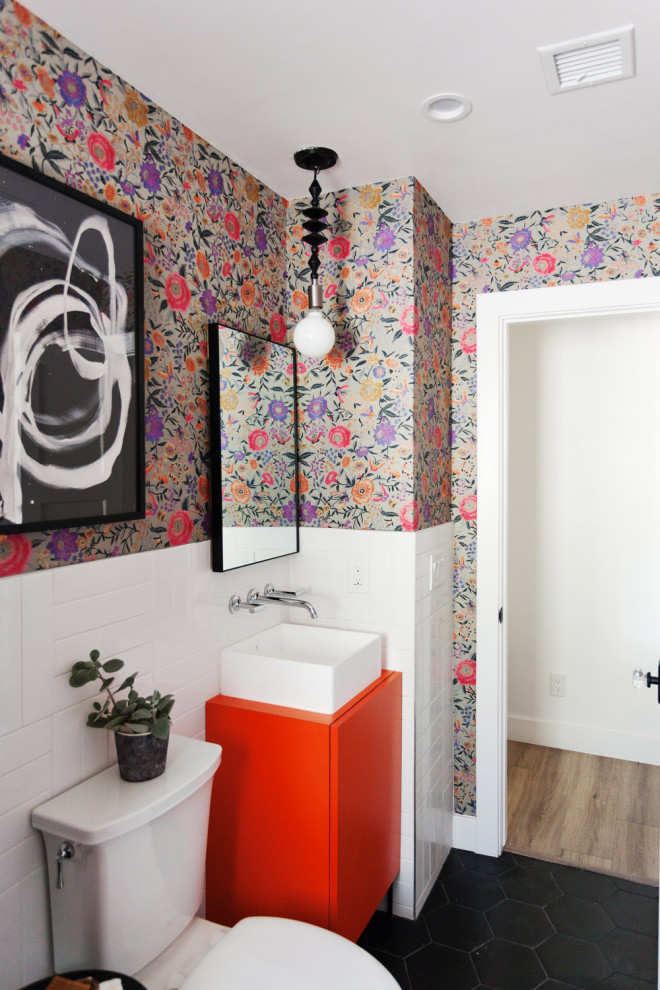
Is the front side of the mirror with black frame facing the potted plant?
no

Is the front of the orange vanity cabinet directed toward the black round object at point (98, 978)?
no

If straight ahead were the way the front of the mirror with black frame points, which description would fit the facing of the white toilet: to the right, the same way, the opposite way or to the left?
the same way

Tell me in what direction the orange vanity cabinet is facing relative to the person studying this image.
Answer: facing the viewer and to the right of the viewer

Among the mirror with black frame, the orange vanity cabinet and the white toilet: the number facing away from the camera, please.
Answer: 0
